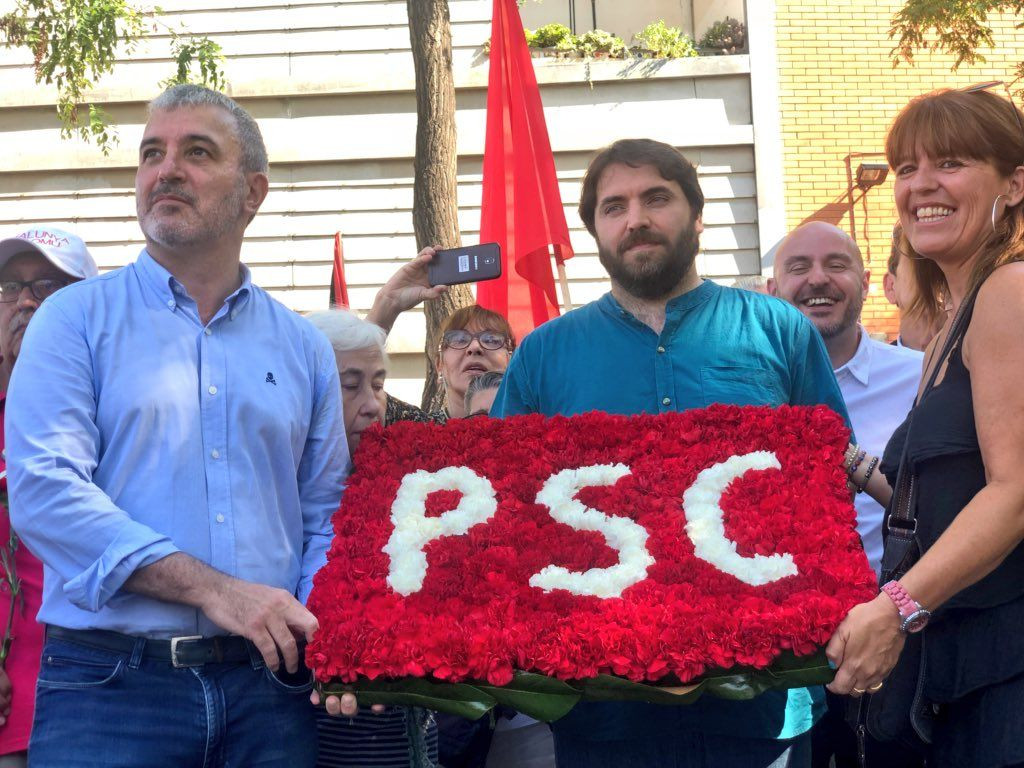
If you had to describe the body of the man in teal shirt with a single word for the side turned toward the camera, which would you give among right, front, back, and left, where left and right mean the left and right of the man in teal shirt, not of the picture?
front

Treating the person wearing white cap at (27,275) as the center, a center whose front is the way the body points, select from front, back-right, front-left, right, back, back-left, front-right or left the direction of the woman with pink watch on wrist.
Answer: front-left

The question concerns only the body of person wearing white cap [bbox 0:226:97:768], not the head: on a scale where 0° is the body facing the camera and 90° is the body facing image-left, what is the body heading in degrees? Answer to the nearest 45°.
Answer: approximately 0°

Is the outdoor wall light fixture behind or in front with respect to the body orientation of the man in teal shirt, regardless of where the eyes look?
behind

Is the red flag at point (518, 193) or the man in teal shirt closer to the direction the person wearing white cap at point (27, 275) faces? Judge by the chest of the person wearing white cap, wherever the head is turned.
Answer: the man in teal shirt

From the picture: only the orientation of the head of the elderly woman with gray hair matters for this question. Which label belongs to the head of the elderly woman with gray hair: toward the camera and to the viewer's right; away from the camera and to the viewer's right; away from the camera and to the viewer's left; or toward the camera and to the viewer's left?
toward the camera and to the viewer's right

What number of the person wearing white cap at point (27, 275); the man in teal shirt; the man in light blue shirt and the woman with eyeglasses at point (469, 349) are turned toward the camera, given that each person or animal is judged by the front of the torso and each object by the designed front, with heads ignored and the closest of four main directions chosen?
4

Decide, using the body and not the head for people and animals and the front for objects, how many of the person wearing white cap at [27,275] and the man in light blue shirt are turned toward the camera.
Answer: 2

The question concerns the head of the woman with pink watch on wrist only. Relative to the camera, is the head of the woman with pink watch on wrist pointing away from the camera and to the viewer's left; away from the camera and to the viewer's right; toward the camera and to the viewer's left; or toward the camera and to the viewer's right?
toward the camera and to the viewer's left

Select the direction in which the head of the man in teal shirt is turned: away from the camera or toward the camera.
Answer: toward the camera

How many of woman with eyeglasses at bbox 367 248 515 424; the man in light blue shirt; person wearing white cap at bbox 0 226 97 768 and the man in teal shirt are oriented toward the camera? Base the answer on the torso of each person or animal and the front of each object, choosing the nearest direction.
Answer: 4
